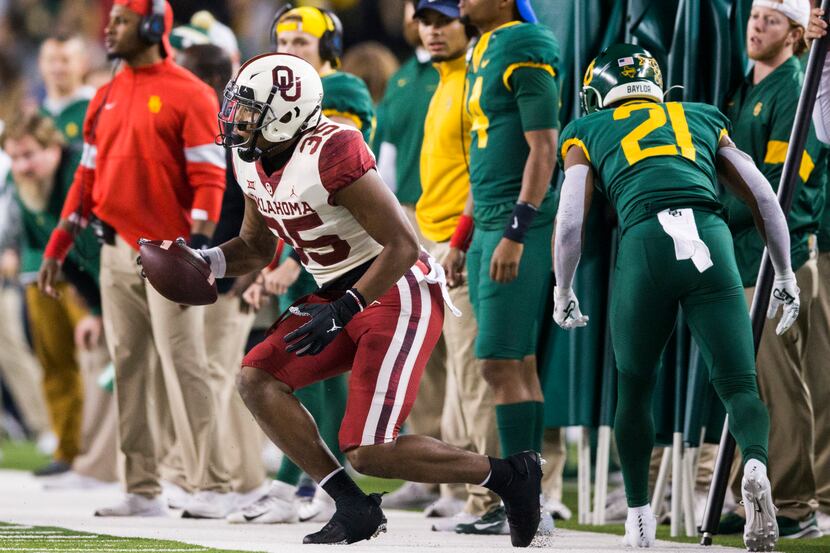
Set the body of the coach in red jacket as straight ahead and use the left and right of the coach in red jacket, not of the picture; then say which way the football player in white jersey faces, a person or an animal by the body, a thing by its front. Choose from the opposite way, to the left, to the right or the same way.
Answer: the same way

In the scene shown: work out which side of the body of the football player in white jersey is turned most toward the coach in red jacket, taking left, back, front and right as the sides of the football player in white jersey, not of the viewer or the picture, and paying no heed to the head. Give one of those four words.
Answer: right

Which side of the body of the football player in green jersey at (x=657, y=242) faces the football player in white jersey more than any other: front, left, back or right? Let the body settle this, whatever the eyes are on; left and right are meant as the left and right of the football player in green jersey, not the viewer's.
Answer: left

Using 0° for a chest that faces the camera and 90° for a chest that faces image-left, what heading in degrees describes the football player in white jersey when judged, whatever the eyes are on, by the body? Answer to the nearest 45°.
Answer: approximately 45°

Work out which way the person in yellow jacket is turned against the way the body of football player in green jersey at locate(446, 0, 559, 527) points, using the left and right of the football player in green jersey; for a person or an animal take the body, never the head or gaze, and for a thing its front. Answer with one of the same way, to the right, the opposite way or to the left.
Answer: the same way

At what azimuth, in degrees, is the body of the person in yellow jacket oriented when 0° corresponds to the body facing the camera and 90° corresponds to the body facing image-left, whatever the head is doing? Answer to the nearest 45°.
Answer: approximately 45°

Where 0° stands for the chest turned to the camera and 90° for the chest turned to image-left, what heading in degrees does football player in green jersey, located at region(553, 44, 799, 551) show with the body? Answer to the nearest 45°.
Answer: approximately 180°

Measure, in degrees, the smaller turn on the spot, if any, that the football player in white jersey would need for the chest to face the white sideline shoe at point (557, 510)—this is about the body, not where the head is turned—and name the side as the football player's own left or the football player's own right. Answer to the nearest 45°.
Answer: approximately 180°

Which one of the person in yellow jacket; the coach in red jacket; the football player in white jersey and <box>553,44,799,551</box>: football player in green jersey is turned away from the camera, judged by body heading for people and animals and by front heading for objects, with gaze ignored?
the football player in green jersey
